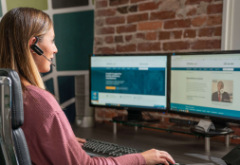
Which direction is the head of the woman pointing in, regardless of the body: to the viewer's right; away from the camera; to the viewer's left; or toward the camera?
to the viewer's right

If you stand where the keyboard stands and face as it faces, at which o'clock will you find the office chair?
The office chair is roughly at 11 o'clock from the keyboard.

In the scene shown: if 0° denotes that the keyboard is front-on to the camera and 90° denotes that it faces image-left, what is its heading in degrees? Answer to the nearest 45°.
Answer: approximately 45°
